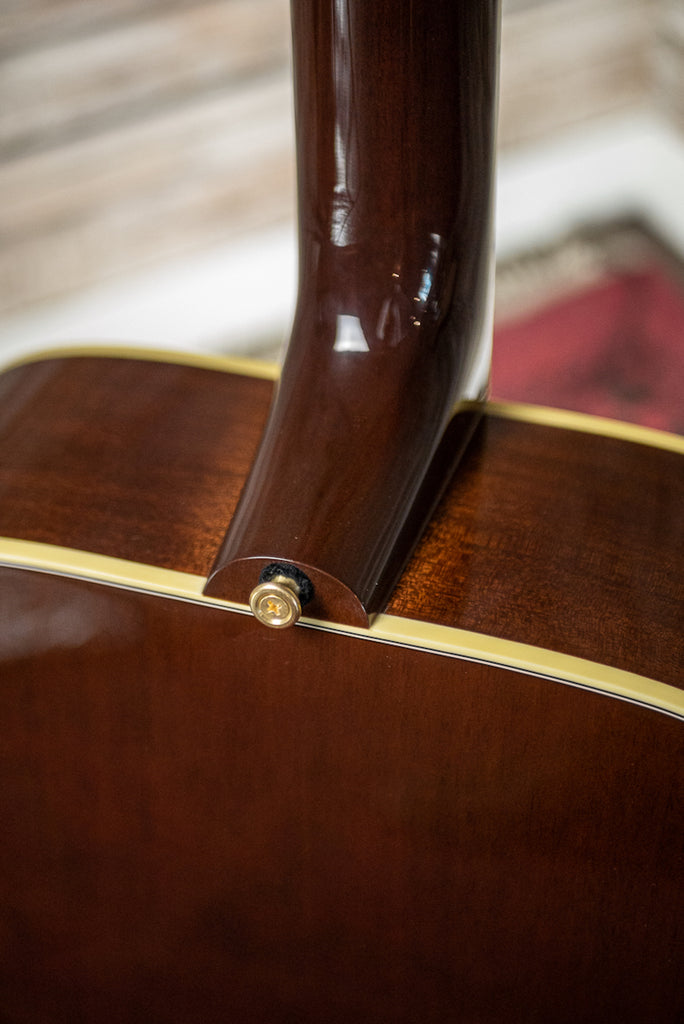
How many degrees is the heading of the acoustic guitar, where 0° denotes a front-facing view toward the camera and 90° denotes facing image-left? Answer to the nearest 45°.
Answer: approximately 180°
